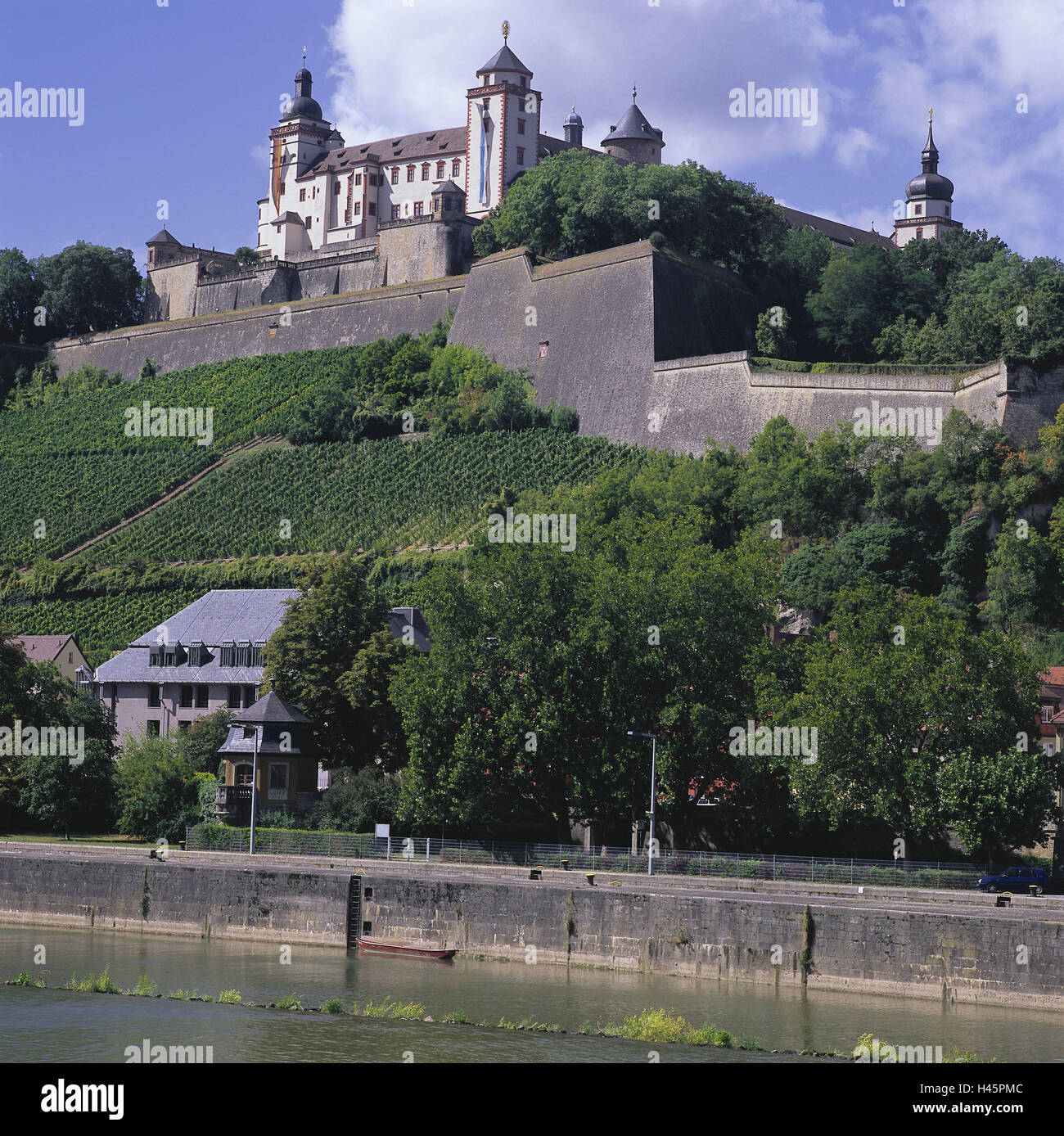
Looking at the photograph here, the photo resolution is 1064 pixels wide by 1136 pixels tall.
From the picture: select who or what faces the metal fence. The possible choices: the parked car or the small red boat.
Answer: the parked car

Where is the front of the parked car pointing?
to the viewer's left

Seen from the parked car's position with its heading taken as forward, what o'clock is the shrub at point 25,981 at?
The shrub is roughly at 11 o'clock from the parked car.

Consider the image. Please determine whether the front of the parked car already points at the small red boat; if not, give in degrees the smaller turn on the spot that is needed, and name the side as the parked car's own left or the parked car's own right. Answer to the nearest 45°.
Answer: approximately 45° to the parked car's own left

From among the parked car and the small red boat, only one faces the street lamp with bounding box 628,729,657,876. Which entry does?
the parked car
